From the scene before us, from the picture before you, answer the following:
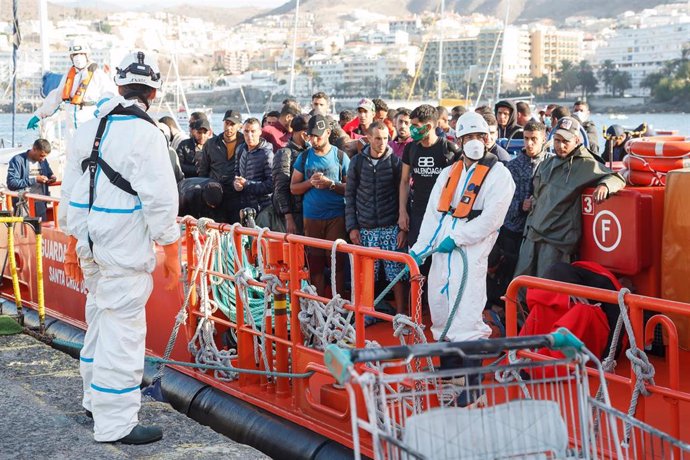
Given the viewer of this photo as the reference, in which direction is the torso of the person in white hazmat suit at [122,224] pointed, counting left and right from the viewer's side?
facing away from the viewer and to the right of the viewer

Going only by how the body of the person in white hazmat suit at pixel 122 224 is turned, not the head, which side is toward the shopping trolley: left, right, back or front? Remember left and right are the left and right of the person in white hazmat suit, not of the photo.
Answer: right

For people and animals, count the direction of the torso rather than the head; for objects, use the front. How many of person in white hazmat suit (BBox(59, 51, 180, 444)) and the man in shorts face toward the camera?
1

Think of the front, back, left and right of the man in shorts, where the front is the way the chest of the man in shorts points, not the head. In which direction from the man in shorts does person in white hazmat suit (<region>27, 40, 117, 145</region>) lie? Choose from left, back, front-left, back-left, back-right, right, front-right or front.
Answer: back-right

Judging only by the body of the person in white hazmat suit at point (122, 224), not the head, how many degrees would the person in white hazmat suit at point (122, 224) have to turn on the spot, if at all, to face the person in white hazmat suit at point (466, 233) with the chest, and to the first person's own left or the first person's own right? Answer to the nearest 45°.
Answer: approximately 45° to the first person's own right

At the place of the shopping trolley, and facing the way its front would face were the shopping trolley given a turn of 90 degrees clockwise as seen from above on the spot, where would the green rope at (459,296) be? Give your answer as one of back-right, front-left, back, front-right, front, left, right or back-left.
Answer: back-right

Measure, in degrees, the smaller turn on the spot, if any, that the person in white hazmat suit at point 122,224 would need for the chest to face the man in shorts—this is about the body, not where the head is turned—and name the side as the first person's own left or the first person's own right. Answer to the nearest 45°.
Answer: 0° — they already face them
